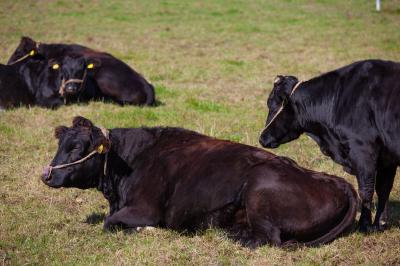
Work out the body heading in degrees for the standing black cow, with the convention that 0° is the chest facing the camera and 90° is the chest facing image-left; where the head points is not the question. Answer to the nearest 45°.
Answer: approximately 90°

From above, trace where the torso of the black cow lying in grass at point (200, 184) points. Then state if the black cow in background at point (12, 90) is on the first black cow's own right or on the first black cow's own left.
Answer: on the first black cow's own right

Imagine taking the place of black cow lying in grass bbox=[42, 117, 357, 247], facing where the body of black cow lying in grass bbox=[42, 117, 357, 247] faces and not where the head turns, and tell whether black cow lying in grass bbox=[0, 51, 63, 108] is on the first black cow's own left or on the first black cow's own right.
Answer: on the first black cow's own right

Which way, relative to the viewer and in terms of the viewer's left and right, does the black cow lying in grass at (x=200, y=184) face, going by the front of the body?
facing to the left of the viewer

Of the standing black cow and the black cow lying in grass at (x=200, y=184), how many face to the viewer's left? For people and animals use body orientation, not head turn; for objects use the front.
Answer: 2

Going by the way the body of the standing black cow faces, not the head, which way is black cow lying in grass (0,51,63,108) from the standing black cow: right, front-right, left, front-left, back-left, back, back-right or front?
front-right

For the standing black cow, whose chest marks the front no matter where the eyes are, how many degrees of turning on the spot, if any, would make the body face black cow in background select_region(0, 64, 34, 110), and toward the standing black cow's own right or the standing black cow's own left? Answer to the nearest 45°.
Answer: approximately 45° to the standing black cow's own right

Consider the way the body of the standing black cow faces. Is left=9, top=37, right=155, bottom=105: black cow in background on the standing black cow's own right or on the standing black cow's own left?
on the standing black cow's own right

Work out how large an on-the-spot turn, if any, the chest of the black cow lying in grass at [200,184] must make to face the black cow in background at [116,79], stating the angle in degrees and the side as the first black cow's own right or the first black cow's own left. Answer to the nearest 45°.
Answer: approximately 90° to the first black cow's own right

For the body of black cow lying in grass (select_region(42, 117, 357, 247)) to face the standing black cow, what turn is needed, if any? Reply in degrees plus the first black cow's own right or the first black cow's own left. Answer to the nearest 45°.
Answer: approximately 180°

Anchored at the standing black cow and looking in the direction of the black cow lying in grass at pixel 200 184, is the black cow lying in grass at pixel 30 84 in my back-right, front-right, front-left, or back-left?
front-right

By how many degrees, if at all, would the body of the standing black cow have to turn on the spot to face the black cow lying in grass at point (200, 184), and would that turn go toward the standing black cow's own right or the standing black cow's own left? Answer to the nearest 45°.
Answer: approximately 45° to the standing black cow's own left

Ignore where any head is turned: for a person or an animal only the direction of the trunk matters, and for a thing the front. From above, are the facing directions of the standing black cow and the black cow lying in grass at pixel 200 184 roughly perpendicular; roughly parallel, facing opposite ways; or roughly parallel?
roughly parallel
